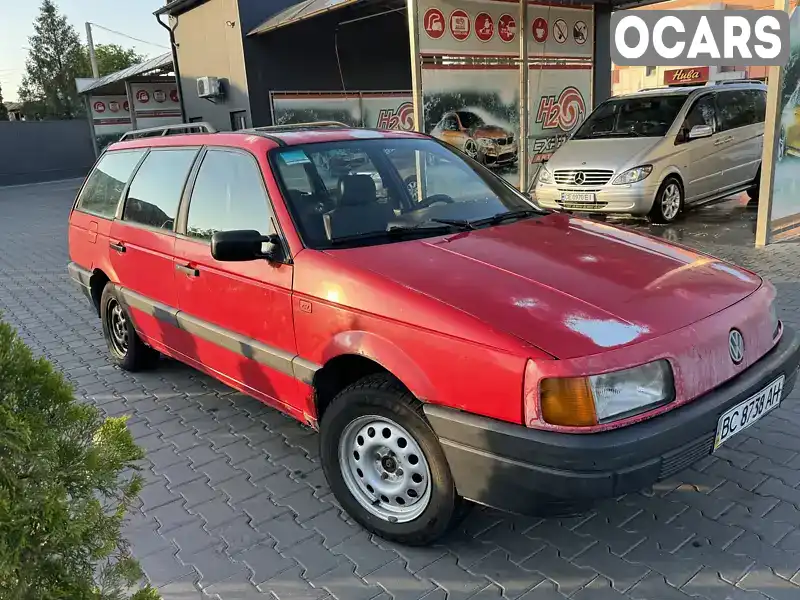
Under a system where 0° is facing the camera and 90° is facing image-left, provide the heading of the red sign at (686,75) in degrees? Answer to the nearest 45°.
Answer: approximately 0°

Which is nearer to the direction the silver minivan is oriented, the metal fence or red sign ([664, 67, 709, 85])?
the metal fence

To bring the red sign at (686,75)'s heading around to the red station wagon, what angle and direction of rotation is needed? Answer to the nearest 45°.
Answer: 0° — it already faces it

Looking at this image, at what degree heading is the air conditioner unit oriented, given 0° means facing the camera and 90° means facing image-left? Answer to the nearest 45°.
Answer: approximately 45°

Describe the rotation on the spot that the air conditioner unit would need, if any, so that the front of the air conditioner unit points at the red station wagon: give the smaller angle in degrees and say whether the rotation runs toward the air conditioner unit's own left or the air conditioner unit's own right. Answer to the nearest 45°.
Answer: approximately 45° to the air conditioner unit's own left

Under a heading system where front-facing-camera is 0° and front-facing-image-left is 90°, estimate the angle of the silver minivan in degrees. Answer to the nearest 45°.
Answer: approximately 45°

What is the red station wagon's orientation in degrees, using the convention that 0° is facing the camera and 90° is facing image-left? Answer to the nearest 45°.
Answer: approximately 315°

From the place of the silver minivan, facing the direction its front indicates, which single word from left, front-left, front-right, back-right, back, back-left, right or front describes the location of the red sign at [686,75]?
back-right

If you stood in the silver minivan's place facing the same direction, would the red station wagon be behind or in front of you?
in front

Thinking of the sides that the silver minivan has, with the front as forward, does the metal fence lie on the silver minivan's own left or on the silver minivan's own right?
on the silver minivan's own right

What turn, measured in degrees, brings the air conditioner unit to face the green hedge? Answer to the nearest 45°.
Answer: approximately 45° to its left

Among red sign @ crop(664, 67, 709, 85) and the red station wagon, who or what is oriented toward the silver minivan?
the red sign

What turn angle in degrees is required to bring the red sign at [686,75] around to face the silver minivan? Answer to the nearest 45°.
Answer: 0° — it already faces it

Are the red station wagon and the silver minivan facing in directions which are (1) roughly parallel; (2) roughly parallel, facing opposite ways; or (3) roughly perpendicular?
roughly perpendicular
